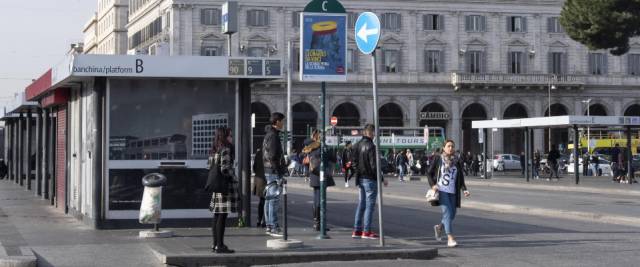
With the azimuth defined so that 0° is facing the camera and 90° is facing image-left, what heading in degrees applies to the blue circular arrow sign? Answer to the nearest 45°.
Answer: approximately 45°

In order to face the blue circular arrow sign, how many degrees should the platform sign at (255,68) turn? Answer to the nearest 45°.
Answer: approximately 45° to its left

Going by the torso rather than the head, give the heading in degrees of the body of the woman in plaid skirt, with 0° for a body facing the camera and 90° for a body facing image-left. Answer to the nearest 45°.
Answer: approximately 270°

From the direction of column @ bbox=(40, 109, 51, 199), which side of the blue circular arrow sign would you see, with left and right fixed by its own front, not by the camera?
right
